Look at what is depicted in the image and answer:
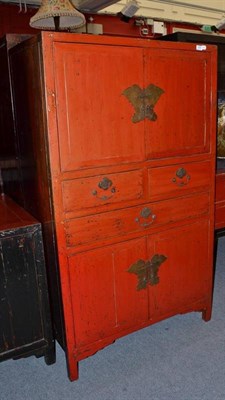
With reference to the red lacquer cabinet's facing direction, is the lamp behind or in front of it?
behind
